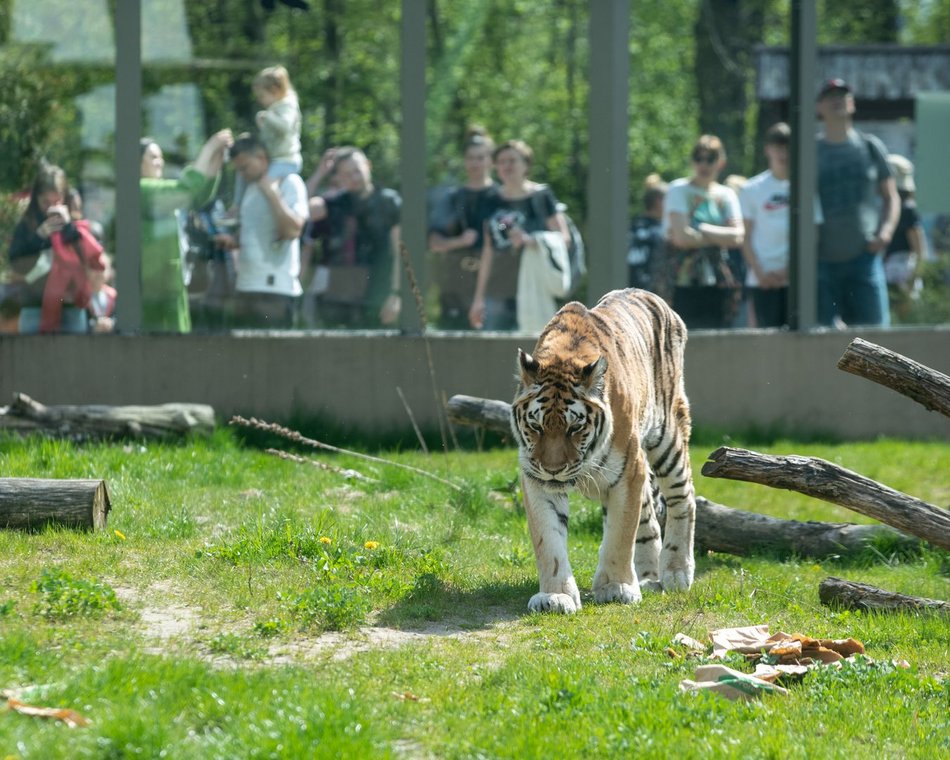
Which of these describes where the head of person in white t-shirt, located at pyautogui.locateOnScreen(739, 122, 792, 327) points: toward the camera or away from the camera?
toward the camera

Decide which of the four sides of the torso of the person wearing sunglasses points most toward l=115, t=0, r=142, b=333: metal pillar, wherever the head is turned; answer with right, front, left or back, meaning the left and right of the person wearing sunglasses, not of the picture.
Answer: right

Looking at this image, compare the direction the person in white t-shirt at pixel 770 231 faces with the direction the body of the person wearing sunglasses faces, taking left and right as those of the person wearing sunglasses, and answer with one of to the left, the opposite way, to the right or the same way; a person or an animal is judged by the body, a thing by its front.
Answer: the same way

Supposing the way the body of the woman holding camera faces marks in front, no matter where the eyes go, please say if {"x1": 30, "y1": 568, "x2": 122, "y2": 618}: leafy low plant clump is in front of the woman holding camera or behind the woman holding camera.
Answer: in front

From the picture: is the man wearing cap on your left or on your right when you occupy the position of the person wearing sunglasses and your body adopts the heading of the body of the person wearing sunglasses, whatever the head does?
on your left

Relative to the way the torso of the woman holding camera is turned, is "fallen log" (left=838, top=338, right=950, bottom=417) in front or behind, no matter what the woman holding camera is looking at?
in front

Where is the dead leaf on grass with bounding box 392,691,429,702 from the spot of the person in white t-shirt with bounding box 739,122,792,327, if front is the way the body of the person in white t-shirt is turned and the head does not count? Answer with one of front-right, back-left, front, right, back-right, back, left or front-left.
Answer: front

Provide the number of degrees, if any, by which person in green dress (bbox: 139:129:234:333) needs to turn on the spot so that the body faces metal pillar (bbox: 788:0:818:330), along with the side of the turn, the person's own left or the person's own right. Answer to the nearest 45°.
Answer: approximately 45° to the person's own left

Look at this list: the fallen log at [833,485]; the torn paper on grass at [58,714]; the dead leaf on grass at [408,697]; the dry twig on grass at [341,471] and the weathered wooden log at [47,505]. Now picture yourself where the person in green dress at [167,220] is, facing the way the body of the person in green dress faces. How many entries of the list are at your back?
0

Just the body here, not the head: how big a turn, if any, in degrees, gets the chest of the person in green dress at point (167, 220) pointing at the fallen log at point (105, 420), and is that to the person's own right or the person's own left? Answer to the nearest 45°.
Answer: approximately 45° to the person's own right

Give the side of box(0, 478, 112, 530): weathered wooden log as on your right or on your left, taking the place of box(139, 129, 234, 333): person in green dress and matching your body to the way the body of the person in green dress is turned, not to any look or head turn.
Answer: on your right

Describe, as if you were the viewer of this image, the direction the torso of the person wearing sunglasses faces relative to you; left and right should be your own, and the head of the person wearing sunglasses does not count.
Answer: facing the viewer

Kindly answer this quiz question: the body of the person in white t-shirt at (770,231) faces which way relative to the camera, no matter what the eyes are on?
toward the camera

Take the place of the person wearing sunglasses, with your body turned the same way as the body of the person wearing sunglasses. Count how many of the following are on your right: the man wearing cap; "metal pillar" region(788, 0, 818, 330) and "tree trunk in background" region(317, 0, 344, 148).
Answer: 1

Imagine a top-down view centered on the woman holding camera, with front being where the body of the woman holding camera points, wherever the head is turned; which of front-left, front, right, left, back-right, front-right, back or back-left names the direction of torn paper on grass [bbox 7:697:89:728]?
front

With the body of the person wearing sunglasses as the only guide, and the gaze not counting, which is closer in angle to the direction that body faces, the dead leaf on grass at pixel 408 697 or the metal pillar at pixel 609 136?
the dead leaf on grass
